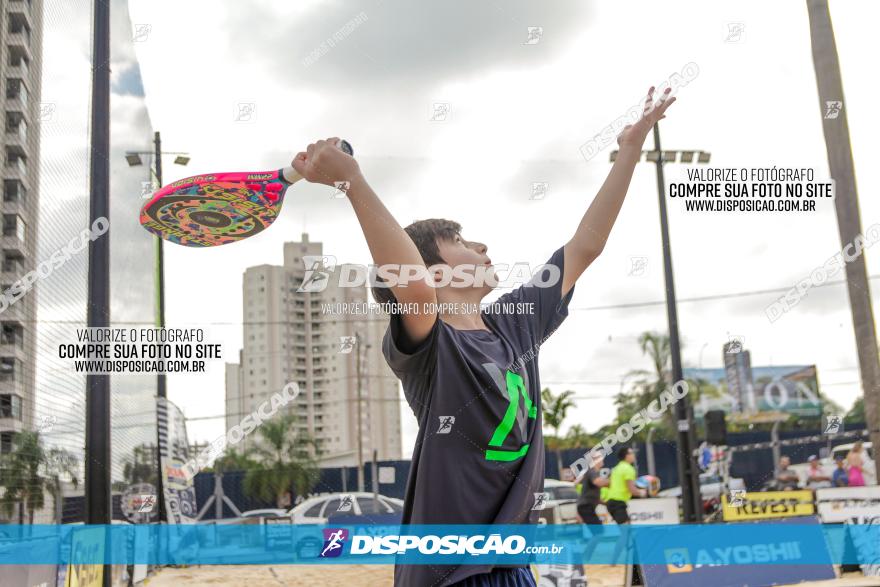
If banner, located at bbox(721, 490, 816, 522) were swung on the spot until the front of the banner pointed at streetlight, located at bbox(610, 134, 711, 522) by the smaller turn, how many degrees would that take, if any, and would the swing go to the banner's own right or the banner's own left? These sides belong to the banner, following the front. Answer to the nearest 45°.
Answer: approximately 135° to the banner's own right

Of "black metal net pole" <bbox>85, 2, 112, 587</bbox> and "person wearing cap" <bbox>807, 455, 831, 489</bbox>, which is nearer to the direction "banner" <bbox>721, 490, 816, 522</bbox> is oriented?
the black metal net pole

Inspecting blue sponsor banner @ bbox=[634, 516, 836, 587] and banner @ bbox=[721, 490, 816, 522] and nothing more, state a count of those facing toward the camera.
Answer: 2

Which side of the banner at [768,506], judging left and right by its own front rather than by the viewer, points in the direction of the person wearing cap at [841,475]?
back

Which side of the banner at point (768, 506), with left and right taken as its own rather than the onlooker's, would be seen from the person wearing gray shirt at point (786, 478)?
back

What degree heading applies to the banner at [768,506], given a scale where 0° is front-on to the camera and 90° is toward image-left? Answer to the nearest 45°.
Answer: approximately 0°
